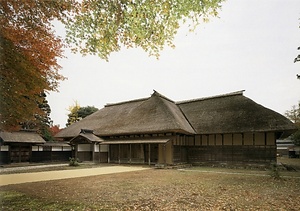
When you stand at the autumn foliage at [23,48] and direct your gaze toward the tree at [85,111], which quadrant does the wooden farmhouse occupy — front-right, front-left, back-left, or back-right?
front-right

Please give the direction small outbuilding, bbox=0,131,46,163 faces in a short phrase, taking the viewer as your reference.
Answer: facing the viewer

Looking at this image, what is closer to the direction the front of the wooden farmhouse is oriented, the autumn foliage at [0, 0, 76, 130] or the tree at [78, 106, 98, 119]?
the autumn foliage

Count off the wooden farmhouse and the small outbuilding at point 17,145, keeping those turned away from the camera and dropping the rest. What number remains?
0

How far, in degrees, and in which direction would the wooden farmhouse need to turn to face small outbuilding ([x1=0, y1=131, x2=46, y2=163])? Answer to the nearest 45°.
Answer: approximately 45° to its right

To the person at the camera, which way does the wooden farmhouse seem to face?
facing the viewer and to the left of the viewer
